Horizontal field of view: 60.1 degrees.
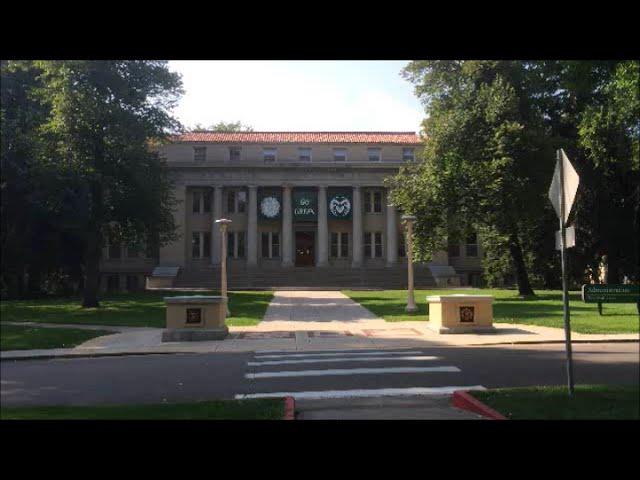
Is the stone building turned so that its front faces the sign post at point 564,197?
yes

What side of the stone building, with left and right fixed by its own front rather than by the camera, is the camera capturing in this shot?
front

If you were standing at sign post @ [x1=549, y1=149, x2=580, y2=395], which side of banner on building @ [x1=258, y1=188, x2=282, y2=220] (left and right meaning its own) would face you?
front

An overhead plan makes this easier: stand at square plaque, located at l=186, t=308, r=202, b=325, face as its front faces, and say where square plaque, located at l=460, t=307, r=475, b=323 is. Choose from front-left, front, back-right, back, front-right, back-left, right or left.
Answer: left

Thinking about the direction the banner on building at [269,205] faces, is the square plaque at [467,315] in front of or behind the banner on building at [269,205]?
in front

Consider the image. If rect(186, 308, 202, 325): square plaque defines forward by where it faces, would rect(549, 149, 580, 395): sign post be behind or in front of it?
in front

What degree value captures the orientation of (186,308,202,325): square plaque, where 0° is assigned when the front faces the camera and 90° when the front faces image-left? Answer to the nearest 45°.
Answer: approximately 0°

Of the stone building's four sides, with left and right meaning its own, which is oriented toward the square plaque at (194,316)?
front

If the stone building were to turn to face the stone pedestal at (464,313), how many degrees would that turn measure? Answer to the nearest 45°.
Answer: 0° — it already faces it

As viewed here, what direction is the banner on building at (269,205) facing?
toward the camera

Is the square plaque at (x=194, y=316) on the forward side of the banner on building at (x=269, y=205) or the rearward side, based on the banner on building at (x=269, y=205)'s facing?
on the forward side

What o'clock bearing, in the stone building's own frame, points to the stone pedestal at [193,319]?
The stone pedestal is roughly at 12 o'clock from the stone building.

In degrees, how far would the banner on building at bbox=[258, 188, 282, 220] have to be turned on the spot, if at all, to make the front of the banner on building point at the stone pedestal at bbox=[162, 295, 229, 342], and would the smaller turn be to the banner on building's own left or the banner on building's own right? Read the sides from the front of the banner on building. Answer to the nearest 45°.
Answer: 0° — it already faces it

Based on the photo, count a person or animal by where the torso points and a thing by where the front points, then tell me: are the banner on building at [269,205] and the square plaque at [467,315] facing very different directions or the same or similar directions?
same or similar directions

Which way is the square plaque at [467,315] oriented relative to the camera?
toward the camera
